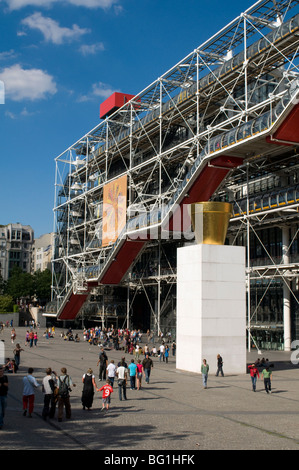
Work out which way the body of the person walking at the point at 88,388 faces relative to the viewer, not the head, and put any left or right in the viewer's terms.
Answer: facing away from the viewer

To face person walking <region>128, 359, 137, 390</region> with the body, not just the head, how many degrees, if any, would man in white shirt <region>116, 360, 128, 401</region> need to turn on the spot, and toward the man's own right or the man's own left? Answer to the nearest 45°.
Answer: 0° — they already face them

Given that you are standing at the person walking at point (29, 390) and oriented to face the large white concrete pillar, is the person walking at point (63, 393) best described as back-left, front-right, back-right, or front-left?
front-right

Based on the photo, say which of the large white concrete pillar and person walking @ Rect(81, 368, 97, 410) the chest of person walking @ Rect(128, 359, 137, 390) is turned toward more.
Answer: the large white concrete pillar

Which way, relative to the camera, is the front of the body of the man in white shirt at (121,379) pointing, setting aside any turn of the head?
away from the camera

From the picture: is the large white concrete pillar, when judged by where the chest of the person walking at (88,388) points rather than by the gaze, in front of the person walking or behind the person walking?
in front

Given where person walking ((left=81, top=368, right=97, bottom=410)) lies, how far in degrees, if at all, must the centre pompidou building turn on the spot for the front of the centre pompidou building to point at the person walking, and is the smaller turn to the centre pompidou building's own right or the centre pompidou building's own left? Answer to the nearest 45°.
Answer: approximately 45° to the centre pompidou building's own left

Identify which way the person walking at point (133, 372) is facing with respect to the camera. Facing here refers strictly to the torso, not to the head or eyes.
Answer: away from the camera

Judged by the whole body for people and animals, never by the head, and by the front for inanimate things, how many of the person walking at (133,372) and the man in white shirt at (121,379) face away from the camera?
2

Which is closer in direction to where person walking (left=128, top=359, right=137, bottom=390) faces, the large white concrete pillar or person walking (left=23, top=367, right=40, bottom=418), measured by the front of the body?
the large white concrete pillar

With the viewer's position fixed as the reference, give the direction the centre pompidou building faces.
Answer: facing the viewer and to the left of the viewer

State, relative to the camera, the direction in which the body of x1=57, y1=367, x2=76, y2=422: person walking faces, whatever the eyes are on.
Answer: away from the camera

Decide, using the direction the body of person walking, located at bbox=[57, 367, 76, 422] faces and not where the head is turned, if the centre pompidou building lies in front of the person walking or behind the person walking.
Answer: in front

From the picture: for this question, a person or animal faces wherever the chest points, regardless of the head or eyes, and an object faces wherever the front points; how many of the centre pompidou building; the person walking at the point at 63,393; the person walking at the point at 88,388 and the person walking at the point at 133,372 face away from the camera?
3

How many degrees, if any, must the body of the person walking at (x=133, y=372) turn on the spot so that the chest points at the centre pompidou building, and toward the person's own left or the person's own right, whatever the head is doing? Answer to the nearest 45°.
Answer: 0° — they already face it
